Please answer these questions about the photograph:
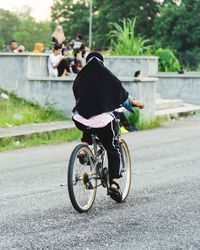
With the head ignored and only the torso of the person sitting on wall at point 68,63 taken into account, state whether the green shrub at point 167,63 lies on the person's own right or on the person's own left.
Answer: on the person's own left

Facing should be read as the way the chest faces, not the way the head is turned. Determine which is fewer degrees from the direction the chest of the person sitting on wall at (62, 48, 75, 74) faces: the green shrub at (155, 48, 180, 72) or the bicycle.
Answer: the bicycle

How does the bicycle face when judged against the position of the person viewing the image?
facing away from the viewer and to the right of the viewer

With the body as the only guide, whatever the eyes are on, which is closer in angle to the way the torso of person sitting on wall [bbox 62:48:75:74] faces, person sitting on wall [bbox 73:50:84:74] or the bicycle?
the bicycle

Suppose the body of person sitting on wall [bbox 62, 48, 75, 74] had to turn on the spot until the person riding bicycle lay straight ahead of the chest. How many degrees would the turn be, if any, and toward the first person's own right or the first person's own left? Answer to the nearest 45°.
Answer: approximately 45° to the first person's own right

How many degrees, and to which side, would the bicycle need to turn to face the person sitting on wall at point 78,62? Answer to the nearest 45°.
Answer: approximately 45° to its left
